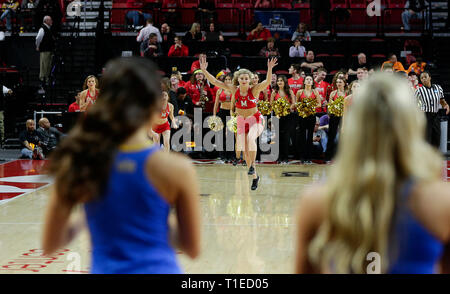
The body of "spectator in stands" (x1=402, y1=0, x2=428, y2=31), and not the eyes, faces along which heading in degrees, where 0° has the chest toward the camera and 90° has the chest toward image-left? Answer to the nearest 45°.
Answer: approximately 0°

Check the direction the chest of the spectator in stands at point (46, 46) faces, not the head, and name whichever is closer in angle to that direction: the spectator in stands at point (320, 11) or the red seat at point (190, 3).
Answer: the spectator in stands

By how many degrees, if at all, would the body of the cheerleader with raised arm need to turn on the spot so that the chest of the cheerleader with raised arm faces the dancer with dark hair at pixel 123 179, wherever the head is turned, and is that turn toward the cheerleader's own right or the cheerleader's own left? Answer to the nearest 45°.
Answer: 0° — they already face them

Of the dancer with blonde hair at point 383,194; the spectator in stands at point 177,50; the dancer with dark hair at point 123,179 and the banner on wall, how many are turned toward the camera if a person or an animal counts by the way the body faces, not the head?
2

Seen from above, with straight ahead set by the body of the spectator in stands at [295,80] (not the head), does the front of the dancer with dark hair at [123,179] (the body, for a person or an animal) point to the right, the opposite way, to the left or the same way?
the opposite way

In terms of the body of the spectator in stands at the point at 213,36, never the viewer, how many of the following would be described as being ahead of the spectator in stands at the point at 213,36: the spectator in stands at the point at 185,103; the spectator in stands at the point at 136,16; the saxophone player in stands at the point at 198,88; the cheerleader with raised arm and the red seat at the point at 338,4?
3

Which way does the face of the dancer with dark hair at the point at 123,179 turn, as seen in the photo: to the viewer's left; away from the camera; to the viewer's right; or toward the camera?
away from the camera

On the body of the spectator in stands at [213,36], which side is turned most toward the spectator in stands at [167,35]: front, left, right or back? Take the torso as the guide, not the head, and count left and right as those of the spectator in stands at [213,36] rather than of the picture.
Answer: right

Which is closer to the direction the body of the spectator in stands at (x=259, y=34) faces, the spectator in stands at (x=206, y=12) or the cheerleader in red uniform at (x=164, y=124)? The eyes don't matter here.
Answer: the cheerleader in red uniform
